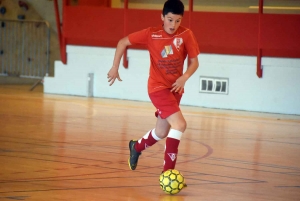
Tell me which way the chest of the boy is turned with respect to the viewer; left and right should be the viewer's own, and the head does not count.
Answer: facing the viewer and to the right of the viewer

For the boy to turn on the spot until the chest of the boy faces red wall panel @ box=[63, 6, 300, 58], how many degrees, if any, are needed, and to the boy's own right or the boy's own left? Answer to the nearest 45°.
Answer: approximately 135° to the boy's own left
